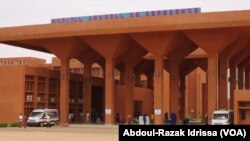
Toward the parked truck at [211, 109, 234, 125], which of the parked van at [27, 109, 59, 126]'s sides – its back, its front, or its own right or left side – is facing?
left

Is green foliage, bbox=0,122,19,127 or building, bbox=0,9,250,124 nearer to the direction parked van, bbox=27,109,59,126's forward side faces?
the green foliage

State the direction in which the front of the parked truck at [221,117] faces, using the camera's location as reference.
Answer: facing the viewer and to the left of the viewer

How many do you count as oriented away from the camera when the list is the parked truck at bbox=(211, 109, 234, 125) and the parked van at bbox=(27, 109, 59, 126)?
0

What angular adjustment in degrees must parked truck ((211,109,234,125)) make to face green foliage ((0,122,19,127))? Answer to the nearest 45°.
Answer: approximately 45° to its right

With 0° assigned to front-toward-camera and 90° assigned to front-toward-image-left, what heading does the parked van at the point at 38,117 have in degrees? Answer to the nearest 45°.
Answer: approximately 45°
